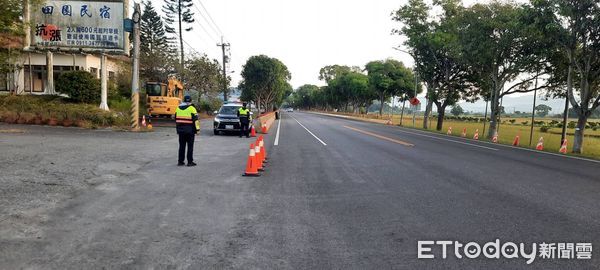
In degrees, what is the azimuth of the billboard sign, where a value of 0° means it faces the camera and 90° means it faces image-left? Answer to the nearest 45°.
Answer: approximately 0°

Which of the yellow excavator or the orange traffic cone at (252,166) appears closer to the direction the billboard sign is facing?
the orange traffic cone

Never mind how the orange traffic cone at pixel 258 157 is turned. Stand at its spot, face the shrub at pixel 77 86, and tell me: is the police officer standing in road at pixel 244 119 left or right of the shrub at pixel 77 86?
right

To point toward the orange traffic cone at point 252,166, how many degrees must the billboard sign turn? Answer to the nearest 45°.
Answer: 0° — it already faces it

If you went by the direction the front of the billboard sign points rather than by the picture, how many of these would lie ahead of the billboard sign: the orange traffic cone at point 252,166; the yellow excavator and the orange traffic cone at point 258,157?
2

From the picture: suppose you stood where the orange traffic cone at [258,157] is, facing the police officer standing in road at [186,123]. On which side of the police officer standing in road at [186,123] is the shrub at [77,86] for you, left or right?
right

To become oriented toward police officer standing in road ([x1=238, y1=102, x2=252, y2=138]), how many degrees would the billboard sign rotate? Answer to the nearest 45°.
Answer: approximately 45° to its left

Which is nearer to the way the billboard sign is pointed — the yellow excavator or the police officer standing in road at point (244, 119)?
the police officer standing in road

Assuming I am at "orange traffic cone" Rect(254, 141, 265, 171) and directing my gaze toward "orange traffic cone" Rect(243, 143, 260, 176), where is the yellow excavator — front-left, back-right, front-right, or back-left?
back-right

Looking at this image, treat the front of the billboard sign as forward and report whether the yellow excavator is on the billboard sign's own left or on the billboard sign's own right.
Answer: on the billboard sign's own left
